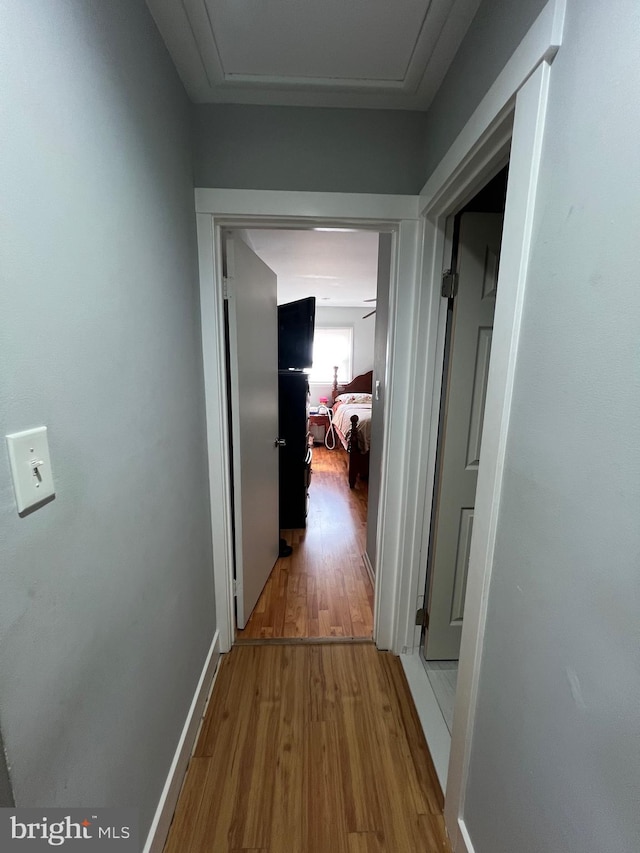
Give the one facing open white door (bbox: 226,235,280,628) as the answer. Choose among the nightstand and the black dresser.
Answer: the nightstand

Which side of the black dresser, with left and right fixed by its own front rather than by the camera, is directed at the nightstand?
left

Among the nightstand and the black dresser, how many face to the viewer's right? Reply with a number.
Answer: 1

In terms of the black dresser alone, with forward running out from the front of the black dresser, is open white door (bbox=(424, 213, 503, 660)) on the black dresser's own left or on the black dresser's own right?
on the black dresser's own right

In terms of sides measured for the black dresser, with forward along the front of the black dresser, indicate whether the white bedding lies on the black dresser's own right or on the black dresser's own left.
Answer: on the black dresser's own left

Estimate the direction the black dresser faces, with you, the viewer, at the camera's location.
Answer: facing to the right of the viewer

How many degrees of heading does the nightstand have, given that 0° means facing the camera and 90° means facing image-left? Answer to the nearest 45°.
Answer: approximately 0°

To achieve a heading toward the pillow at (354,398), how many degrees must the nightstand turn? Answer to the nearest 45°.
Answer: approximately 90° to its left

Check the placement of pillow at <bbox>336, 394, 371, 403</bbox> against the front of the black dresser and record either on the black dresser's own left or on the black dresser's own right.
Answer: on the black dresser's own left

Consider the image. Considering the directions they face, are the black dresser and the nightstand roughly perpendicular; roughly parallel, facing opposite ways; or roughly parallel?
roughly perpendicular
